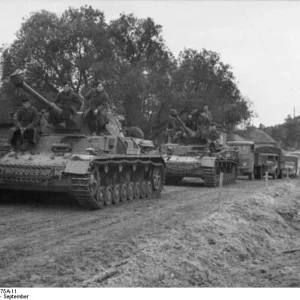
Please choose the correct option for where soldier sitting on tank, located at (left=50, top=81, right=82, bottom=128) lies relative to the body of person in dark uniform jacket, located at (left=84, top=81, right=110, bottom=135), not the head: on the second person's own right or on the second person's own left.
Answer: on the second person's own right

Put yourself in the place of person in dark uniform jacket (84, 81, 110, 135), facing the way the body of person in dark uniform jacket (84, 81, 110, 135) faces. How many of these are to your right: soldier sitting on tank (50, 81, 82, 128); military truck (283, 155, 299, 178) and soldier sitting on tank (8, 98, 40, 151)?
2

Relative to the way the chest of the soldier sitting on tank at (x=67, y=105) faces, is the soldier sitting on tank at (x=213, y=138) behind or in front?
behind

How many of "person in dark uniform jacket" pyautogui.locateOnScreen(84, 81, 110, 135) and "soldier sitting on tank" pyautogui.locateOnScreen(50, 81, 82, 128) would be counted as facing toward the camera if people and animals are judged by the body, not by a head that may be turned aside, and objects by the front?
2

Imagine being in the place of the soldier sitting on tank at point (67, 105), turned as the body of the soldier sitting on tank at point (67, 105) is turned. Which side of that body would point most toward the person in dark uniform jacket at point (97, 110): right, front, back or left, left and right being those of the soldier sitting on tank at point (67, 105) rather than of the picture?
left

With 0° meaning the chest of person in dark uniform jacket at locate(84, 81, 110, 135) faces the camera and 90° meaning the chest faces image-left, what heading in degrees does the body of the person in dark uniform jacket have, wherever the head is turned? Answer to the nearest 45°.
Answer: approximately 0°

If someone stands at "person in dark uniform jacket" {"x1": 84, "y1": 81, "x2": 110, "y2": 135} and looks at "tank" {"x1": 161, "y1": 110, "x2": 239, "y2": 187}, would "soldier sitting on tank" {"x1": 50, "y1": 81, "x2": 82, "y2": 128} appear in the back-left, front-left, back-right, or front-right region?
back-left

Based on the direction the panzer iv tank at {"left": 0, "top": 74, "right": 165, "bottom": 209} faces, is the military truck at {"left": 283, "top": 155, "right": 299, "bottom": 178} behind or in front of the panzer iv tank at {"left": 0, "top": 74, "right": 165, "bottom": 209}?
behind

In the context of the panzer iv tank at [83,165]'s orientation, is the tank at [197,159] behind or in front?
behind

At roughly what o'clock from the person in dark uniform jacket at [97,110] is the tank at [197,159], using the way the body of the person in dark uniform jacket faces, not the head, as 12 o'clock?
The tank is roughly at 7 o'clock from the person in dark uniform jacket.

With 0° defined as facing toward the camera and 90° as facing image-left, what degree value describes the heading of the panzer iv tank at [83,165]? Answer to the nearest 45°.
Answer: approximately 45°

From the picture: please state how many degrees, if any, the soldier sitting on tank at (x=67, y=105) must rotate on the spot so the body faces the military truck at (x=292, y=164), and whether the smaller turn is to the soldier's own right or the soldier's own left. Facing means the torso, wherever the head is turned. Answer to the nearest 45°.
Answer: approximately 135° to the soldier's own left
